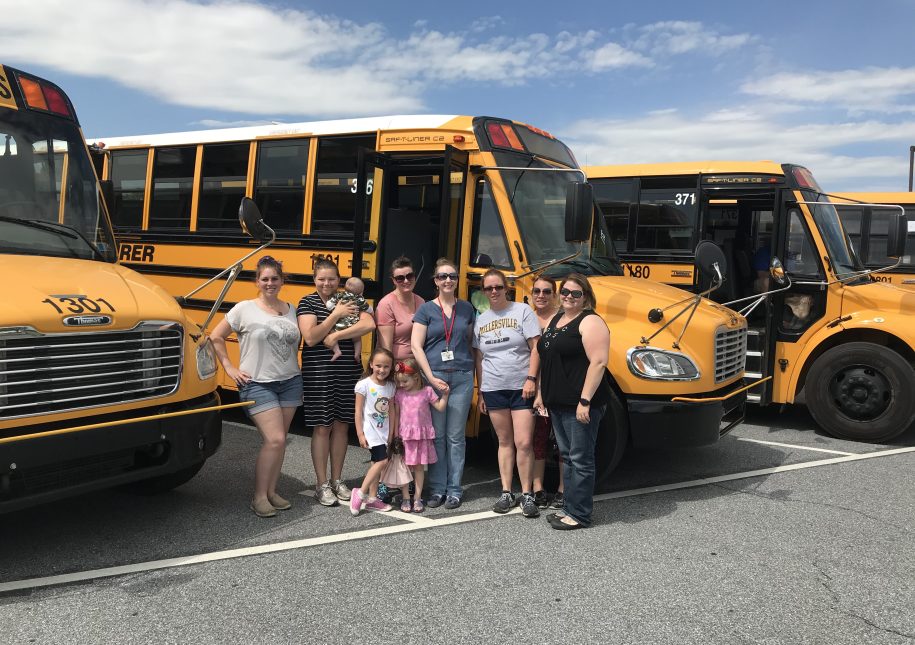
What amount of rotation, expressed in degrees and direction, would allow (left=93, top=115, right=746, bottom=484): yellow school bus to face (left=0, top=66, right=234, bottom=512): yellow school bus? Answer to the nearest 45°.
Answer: approximately 90° to its right

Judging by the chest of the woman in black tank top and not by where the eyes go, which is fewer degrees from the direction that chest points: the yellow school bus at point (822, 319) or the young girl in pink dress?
the young girl in pink dress

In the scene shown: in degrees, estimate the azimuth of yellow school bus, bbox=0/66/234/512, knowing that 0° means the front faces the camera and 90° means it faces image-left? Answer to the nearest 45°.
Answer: approximately 315°

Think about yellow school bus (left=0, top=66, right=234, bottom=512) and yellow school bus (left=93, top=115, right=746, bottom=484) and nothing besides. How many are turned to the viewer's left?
0

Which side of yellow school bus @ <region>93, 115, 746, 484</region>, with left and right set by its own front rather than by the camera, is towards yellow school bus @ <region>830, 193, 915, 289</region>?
left

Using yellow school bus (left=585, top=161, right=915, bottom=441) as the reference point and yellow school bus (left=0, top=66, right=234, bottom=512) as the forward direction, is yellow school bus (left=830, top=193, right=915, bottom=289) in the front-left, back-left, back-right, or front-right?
back-right
